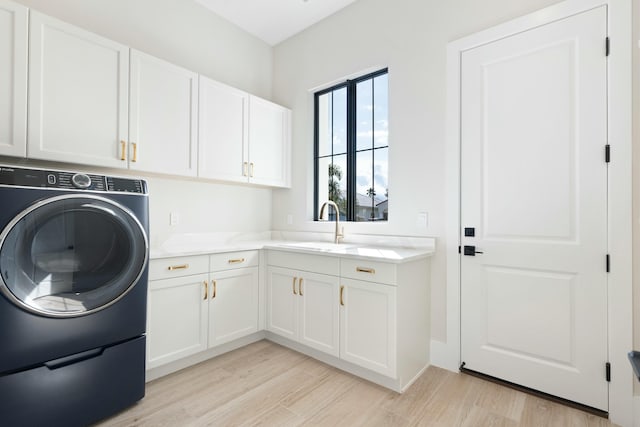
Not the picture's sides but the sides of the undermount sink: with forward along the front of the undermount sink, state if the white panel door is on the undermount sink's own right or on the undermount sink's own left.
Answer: on the undermount sink's own left

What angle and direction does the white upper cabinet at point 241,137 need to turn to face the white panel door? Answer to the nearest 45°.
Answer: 0° — it already faces it

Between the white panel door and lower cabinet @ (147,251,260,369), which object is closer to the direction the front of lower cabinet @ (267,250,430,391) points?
the lower cabinet

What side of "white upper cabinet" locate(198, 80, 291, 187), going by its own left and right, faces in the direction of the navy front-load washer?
right

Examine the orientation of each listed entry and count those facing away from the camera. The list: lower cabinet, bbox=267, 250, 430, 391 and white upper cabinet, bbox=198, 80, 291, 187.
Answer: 0

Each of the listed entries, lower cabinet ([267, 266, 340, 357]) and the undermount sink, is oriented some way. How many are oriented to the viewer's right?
0

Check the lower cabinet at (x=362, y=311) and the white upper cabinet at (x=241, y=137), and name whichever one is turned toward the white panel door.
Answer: the white upper cabinet

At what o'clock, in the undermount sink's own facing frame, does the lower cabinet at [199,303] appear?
The lower cabinet is roughly at 1 o'clock from the undermount sink.

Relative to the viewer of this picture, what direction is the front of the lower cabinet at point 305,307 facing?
facing the viewer and to the left of the viewer

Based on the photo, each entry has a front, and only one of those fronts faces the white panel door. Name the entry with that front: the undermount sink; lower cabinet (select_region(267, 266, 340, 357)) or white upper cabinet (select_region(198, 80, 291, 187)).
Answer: the white upper cabinet

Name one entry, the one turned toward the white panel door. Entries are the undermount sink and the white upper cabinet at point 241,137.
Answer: the white upper cabinet

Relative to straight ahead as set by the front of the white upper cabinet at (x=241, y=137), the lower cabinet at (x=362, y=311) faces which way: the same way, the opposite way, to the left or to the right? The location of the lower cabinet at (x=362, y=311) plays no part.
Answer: to the right

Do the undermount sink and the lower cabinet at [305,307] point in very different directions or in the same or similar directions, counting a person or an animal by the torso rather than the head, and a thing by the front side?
same or similar directions

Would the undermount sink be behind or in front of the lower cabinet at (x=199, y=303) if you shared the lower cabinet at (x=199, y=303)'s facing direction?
in front

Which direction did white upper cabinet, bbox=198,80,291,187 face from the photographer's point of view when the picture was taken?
facing the viewer and to the right of the viewer
